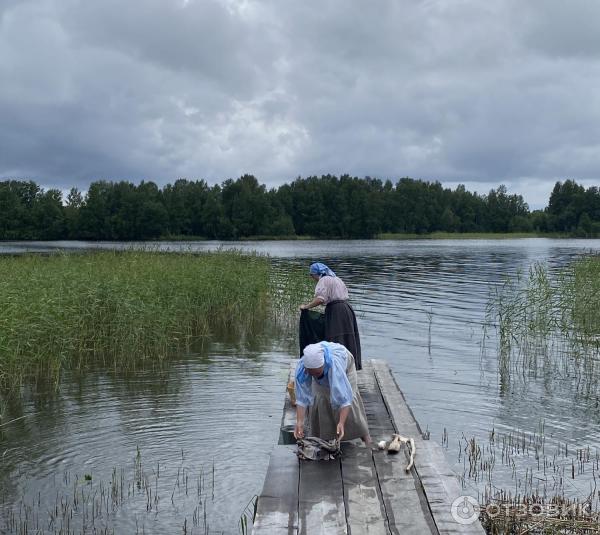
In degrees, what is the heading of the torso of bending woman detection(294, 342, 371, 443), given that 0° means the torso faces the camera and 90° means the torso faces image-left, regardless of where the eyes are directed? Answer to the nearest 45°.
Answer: approximately 45°

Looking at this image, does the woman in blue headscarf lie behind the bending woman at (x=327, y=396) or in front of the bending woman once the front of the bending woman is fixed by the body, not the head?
behind
